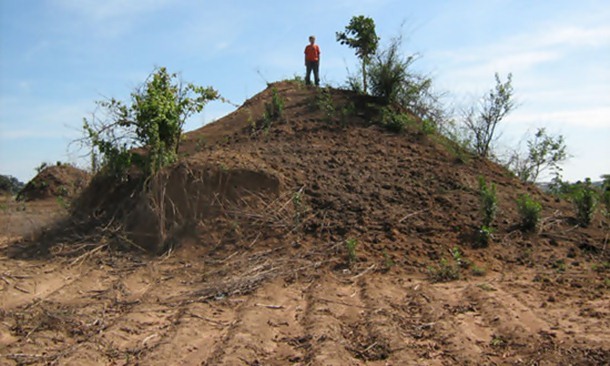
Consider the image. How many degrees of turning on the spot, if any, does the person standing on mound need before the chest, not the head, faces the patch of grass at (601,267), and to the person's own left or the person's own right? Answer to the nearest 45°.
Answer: approximately 45° to the person's own left

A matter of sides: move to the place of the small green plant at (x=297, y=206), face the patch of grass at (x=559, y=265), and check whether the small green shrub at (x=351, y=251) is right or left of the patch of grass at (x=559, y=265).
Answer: right

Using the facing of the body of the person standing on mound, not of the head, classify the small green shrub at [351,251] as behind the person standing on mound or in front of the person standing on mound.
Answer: in front

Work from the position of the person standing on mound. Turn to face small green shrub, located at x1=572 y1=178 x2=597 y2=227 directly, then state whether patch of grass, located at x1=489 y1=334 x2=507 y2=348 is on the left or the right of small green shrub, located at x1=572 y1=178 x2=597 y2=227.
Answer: right

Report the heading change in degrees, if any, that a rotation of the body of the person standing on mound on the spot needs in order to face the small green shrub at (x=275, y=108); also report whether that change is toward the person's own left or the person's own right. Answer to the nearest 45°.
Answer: approximately 45° to the person's own right

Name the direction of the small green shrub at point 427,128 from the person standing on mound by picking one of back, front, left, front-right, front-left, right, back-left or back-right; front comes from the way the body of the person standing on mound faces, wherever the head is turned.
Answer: front-left

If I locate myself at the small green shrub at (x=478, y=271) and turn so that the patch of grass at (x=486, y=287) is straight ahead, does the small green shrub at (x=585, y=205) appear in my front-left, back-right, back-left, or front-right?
back-left

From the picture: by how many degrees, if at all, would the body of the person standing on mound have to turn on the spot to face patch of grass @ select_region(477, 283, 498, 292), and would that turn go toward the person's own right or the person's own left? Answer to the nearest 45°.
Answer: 0° — they already face it

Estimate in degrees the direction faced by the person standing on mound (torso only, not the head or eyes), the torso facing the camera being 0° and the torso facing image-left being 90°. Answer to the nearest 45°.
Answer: approximately 0°

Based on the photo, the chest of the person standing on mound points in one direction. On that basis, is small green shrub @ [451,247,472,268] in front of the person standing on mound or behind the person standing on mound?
in front

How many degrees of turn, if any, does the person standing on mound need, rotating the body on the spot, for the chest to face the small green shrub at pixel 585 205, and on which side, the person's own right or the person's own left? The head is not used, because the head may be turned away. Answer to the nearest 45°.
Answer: approximately 45° to the person's own left

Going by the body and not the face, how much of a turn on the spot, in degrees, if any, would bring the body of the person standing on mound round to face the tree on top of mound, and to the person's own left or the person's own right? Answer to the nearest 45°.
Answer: approximately 45° to the person's own left
